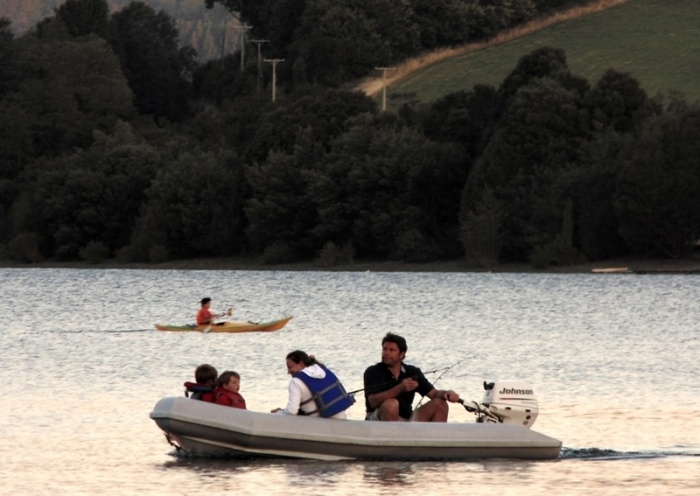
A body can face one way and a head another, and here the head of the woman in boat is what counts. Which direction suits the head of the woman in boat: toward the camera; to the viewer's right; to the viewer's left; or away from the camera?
to the viewer's left

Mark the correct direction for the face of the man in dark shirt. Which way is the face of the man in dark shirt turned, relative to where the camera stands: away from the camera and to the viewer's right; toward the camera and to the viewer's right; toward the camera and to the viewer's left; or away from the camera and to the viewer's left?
toward the camera and to the viewer's left

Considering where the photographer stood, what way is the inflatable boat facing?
facing to the left of the viewer
